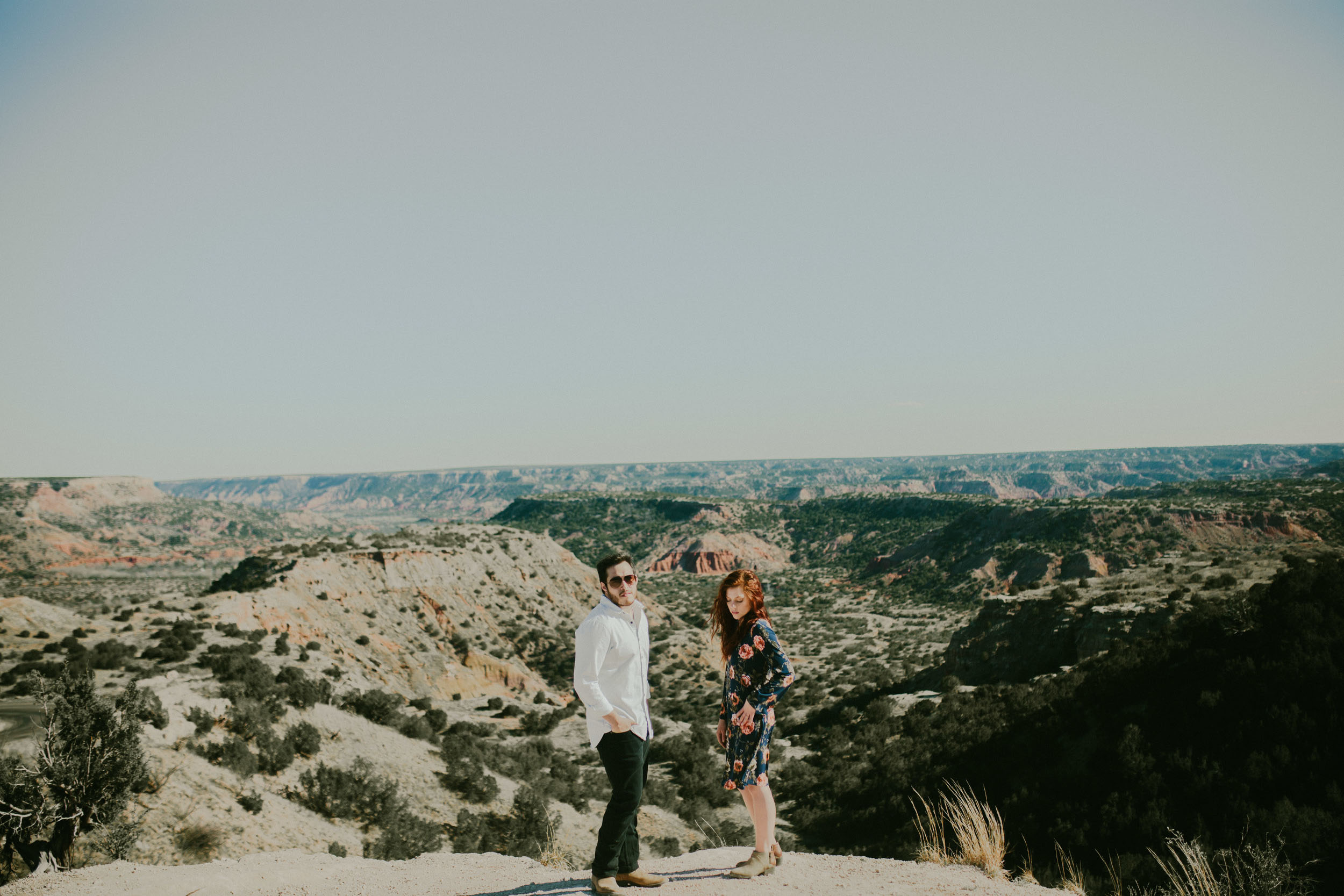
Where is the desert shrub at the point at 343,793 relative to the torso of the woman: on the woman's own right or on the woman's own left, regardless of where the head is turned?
on the woman's own right

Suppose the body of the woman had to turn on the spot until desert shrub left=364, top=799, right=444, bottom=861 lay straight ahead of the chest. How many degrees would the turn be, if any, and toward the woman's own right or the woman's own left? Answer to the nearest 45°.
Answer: approximately 90° to the woman's own right

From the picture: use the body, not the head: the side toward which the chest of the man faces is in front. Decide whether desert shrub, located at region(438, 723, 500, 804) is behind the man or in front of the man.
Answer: behind

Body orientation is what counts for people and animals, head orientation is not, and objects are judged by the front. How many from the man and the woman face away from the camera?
0

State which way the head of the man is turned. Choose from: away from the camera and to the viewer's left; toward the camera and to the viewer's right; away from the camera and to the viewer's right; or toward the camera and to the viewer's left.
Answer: toward the camera and to the viewer's right

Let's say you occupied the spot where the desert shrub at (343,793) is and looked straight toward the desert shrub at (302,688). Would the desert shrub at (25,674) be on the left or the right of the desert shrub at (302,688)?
left

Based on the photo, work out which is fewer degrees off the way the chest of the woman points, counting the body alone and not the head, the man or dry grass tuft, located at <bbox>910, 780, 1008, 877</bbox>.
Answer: the man

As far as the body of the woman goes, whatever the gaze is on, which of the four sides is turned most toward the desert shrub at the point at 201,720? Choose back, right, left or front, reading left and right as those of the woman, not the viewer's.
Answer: right

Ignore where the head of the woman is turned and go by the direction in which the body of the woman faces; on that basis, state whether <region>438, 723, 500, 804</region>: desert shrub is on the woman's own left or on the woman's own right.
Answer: on the woman's own right

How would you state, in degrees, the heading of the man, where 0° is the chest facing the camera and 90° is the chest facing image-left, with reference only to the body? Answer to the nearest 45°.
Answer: approximately 315°
